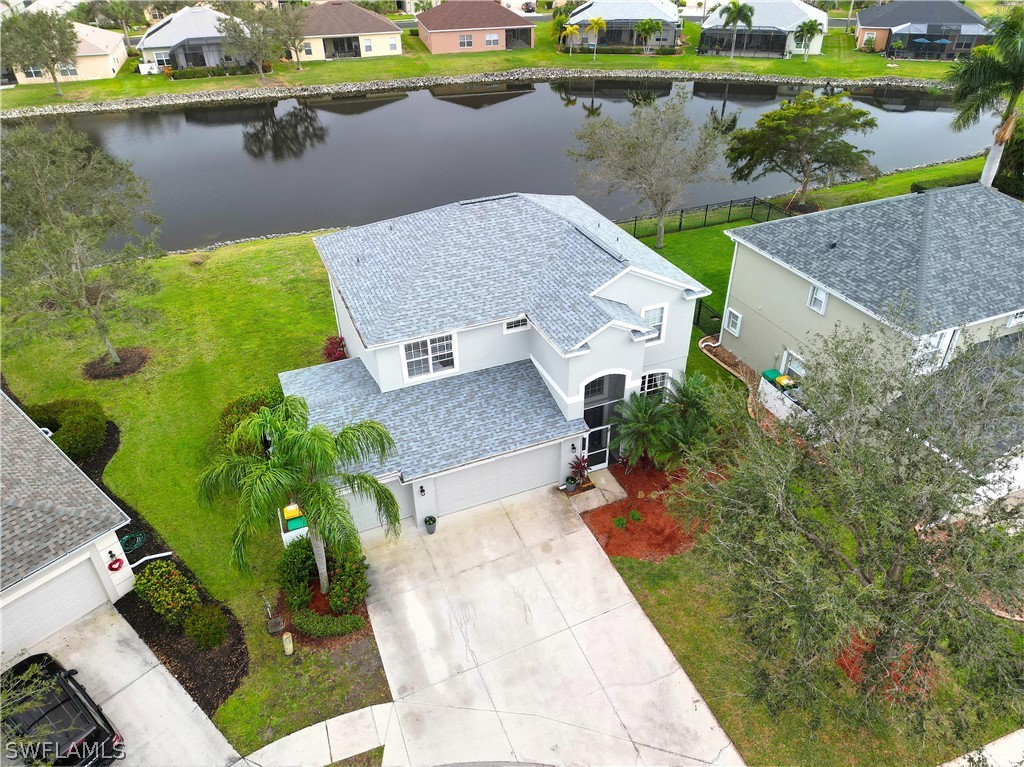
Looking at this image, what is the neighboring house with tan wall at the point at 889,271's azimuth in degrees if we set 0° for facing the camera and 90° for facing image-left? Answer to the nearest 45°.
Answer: approximately 315°

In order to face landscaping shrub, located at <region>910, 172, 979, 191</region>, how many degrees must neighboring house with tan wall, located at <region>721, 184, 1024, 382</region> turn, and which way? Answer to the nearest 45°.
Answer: approximately 135° to its left

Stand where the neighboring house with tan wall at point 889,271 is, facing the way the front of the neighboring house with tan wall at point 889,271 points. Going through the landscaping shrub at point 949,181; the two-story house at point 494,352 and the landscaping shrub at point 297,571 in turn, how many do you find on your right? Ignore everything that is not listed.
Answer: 2

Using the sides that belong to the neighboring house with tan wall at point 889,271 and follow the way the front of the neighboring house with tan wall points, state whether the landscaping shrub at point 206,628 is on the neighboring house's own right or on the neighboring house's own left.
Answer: on the neighboring house's own right

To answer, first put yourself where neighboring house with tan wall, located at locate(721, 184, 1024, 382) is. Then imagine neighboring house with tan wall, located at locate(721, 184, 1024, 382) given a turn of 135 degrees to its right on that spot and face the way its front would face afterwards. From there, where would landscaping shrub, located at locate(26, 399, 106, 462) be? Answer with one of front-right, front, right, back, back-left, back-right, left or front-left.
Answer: front-left

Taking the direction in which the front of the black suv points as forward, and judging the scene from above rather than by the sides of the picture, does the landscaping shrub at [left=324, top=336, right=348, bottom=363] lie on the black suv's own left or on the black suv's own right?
on the black suv's own right

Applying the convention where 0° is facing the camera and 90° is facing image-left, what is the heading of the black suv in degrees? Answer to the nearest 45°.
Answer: approximately 135°

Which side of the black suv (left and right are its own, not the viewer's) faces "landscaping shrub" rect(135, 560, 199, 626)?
right
